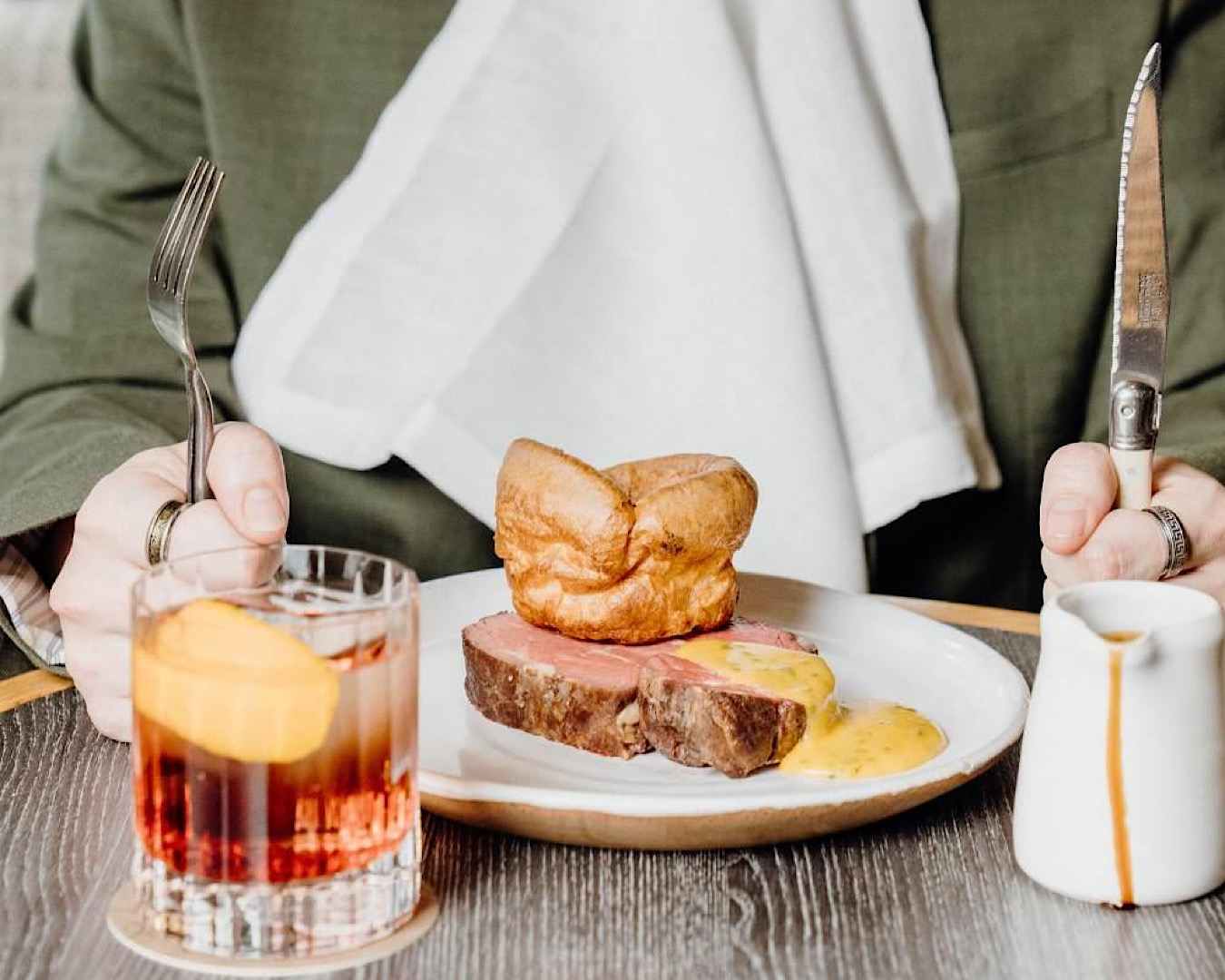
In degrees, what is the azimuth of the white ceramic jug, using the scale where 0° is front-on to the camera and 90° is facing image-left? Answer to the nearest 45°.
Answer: approximately 0°

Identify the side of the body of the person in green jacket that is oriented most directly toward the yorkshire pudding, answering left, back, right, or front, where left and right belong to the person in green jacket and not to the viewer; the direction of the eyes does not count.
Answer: front

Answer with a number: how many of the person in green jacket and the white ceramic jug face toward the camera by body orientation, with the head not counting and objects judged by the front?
2

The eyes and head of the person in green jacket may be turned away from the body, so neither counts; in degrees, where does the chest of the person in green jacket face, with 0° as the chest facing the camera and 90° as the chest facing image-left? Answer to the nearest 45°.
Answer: approximately 0°

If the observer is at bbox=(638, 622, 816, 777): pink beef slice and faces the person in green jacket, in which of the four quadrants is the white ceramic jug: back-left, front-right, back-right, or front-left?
back-right
